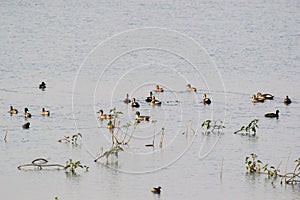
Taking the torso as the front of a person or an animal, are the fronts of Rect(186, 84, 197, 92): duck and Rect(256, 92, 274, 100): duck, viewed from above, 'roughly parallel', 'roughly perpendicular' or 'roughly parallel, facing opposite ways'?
roughly parallel

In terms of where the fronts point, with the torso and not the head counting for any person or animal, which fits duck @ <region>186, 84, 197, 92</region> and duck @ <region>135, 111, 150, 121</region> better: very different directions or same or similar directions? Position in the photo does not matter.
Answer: same or similar directions

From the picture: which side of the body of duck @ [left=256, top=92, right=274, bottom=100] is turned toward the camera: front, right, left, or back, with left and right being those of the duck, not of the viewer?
left

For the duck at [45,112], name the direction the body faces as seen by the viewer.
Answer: to the viewer's left
